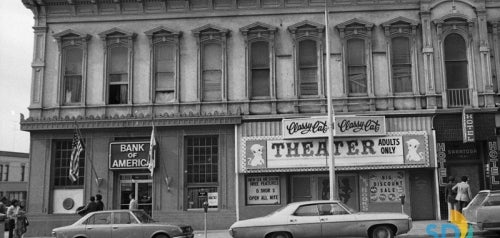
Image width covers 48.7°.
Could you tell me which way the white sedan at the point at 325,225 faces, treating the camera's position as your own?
facing to the right of the viewer

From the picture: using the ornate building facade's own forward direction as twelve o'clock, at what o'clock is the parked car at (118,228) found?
The parked car is roughly at 1 o'clock from the ornate building facade.

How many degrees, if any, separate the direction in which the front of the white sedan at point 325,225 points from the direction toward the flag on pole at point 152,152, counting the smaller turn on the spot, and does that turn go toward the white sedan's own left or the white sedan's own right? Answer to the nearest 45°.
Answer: approximately 135° to the white sedan's own left

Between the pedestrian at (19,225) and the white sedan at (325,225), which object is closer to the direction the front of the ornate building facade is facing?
the white sedan

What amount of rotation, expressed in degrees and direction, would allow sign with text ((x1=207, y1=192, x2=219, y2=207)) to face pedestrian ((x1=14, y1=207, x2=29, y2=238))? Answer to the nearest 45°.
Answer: approximately 45° to its right

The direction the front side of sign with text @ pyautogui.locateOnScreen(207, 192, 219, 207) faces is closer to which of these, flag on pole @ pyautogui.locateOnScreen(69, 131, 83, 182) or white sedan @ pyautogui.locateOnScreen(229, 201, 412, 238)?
the white sedan

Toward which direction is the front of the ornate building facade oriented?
toward the camera
